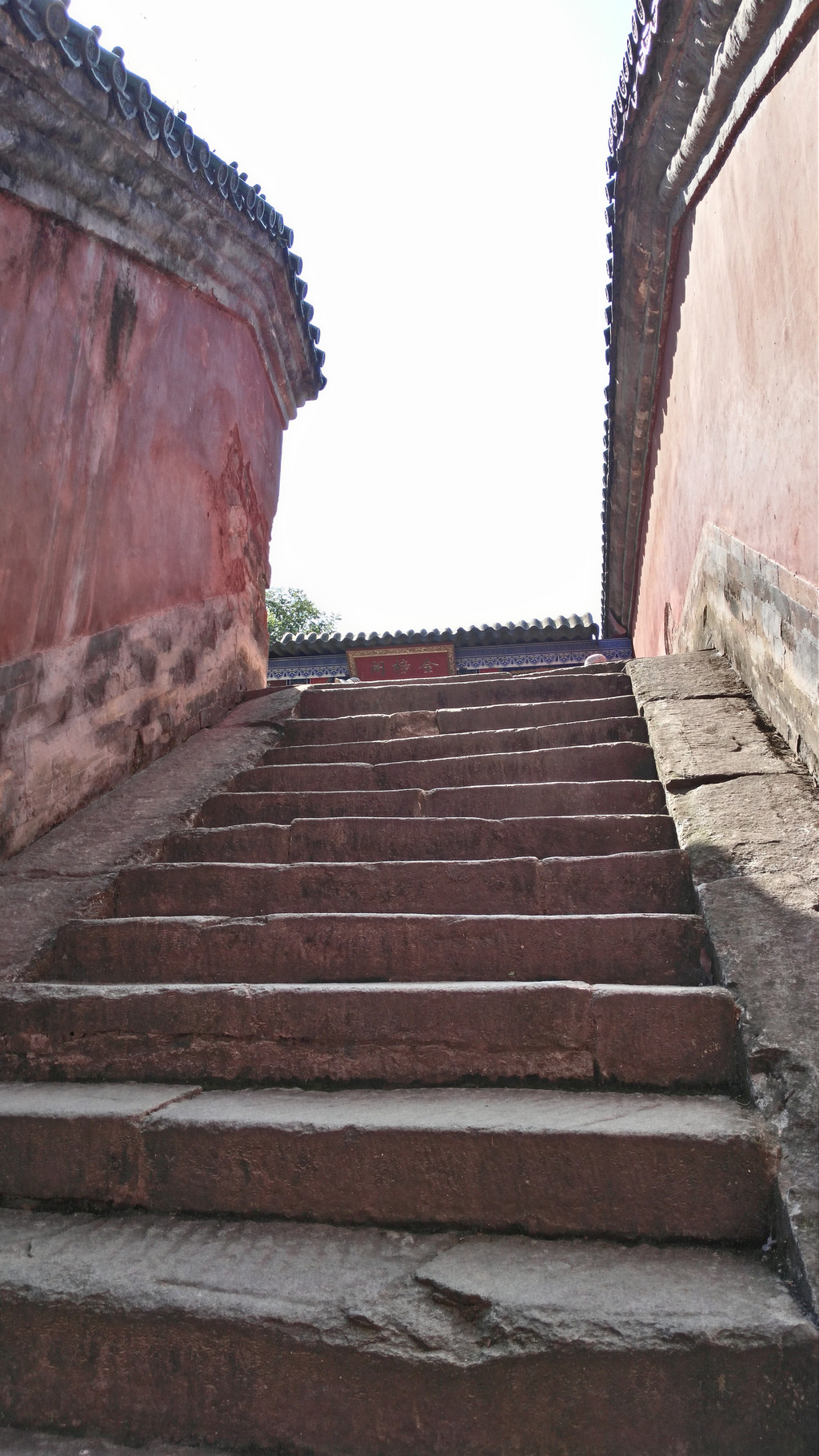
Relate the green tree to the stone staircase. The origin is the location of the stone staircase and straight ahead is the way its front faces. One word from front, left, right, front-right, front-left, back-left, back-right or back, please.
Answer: back

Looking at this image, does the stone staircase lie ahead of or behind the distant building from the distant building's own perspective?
ahead

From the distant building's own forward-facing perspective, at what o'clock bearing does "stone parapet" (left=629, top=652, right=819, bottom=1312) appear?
The stone parapet is roughly at 12 o'clock from the distant building.

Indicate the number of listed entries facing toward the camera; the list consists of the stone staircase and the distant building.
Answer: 2

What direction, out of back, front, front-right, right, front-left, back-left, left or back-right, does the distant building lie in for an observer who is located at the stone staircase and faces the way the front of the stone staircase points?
back

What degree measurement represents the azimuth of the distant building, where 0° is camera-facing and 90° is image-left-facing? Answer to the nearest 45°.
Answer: approximately 0°

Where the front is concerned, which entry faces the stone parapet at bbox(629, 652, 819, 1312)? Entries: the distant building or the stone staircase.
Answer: the distant building
